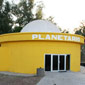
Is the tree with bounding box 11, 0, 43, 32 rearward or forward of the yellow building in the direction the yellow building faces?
rearward

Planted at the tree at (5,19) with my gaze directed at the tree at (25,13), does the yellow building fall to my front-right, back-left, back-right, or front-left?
front-right

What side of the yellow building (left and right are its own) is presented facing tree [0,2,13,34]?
back

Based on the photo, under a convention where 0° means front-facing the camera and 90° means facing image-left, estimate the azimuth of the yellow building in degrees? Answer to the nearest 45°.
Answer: approximately 315°
